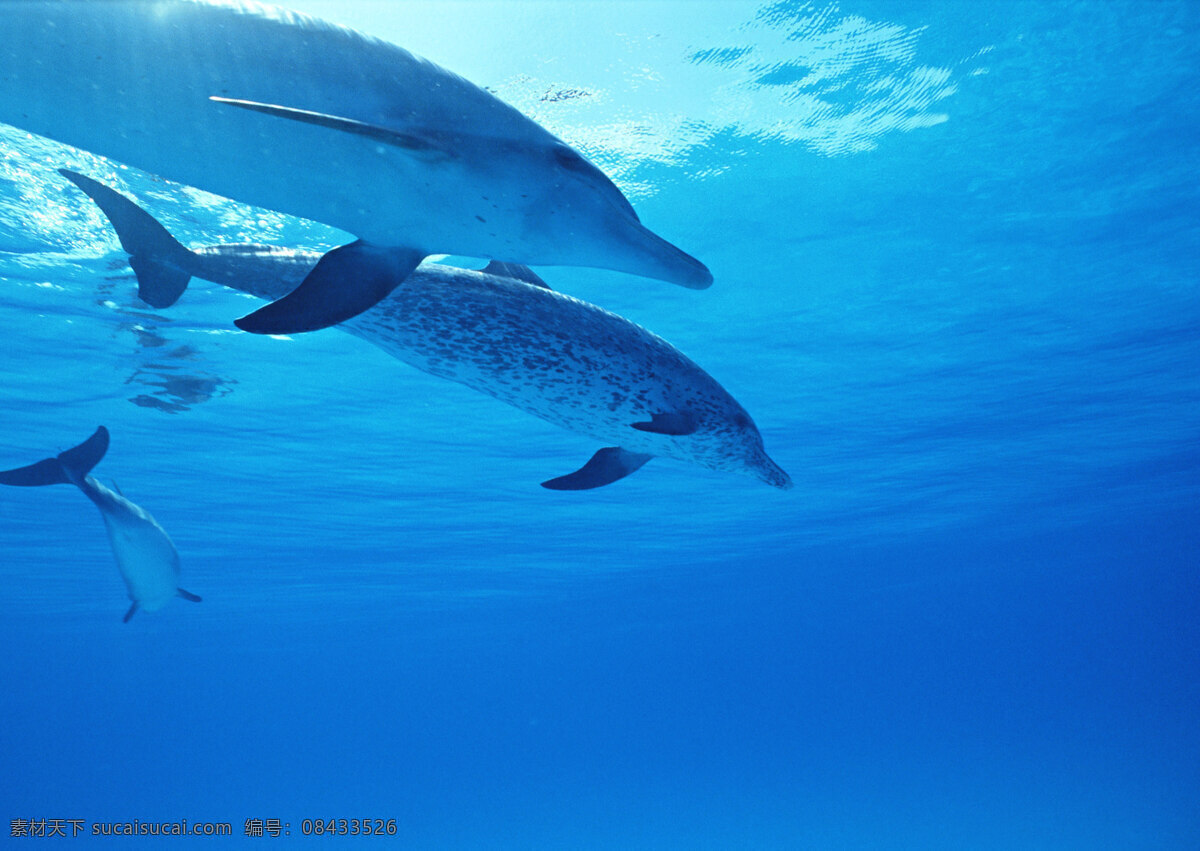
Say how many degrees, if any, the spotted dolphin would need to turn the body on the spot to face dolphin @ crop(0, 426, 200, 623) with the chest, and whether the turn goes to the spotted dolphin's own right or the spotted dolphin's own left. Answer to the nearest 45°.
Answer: approximately 135° to the spotted dolphin's own left

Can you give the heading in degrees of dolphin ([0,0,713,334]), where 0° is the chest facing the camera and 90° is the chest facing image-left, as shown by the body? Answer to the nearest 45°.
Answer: approximately 270°

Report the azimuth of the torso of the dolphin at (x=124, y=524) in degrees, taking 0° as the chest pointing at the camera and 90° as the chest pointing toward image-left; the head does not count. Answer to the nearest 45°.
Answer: approximately 225°

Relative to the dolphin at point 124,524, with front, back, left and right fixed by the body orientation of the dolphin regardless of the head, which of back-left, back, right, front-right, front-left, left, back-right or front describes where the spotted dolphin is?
back-right

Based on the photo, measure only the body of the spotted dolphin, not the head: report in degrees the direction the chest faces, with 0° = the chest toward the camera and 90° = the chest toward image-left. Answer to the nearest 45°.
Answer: approximately 270°

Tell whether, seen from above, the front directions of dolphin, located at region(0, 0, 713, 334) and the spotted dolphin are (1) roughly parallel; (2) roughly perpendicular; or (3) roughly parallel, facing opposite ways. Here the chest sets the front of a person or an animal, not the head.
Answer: roughly parallel

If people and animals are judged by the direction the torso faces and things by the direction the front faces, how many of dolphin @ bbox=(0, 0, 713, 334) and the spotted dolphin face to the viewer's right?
2
